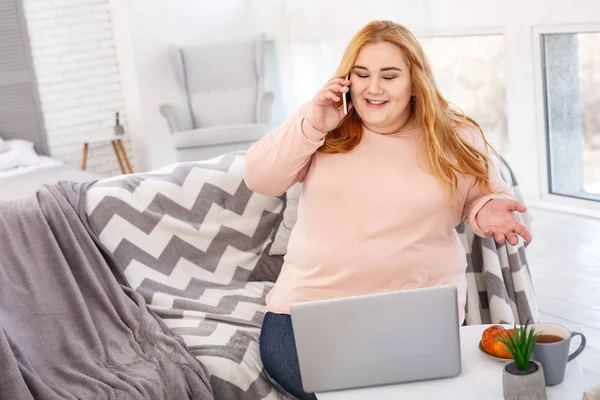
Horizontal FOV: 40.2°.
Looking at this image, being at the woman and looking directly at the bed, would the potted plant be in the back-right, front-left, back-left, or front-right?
back-left

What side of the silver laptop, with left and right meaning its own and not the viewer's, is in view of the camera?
back

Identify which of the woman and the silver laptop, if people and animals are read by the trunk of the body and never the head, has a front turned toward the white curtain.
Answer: the silver laptop

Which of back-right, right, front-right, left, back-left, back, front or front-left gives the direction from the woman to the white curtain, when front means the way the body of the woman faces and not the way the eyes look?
back

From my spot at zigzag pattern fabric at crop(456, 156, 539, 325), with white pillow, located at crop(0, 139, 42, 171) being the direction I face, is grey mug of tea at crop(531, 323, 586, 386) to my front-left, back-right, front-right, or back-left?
back-left

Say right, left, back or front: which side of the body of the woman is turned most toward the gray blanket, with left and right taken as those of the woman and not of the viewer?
right

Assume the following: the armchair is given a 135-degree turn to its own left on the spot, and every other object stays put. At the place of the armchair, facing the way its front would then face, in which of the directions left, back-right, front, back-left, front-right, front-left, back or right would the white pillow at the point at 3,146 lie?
back-left

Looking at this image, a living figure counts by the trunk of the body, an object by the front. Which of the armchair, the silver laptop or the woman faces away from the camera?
the silver laptop

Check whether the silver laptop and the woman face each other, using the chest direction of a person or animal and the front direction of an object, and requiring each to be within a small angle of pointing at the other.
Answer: yes

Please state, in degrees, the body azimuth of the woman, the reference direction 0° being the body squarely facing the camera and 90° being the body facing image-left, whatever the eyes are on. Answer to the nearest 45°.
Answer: approximately 0°
